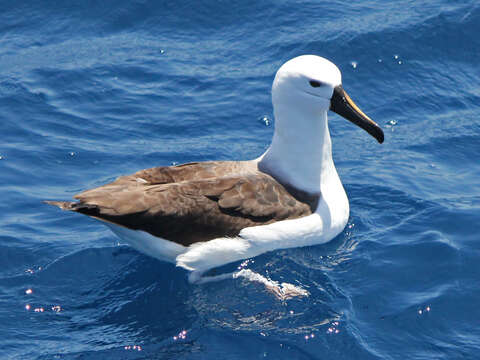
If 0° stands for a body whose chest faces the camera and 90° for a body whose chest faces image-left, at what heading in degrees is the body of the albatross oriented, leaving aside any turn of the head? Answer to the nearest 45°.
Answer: approximately 270°
